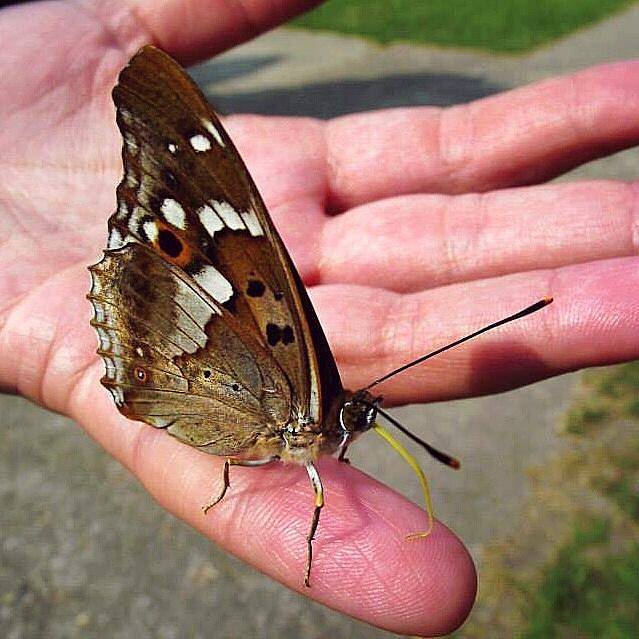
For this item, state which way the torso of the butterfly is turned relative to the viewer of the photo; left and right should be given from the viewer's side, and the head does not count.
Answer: facing to the right of the viewer
